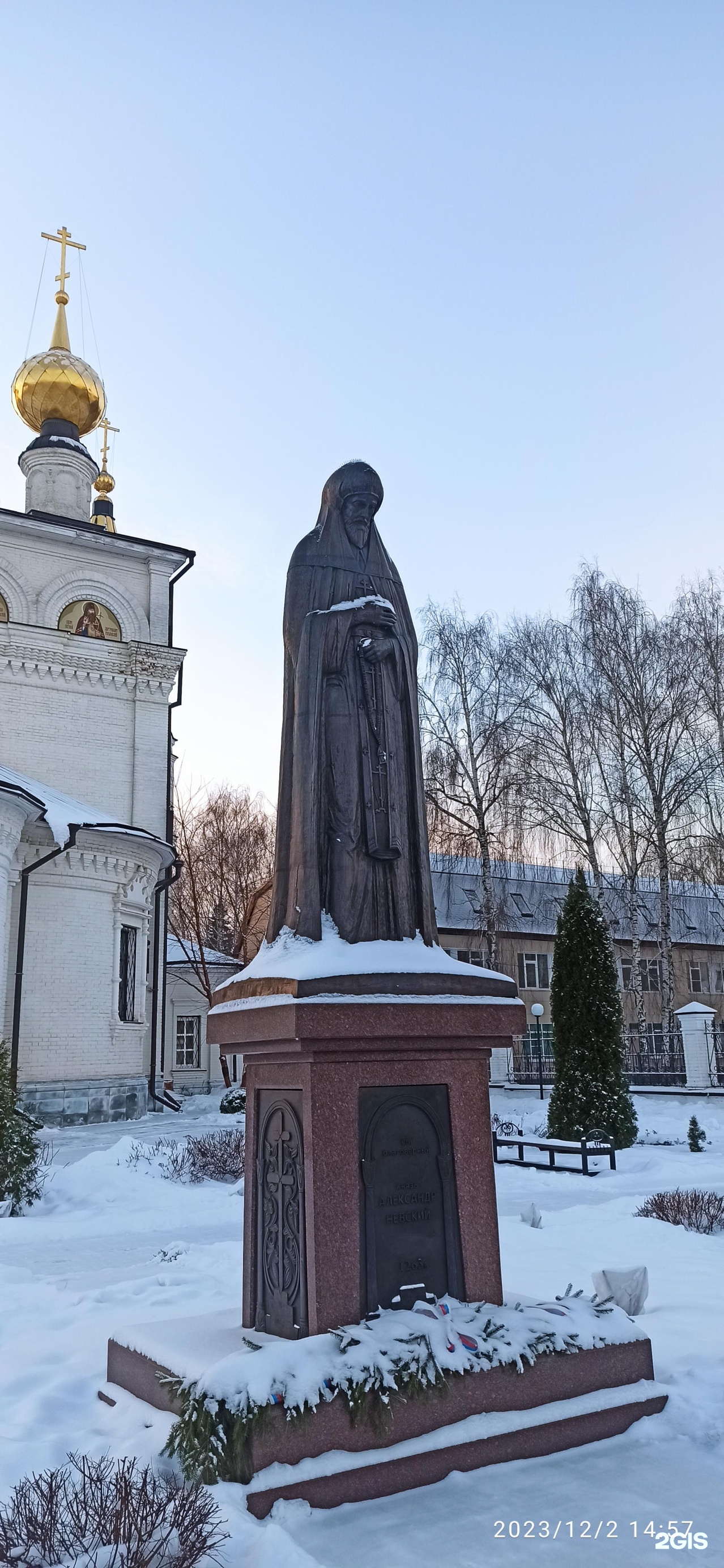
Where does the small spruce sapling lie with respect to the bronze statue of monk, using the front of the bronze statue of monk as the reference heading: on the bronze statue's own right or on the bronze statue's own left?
on the bronze statue's own left

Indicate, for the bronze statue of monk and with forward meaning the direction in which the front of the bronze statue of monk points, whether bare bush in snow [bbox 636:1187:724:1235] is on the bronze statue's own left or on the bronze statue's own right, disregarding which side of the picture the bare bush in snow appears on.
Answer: on the bronze statue's own left

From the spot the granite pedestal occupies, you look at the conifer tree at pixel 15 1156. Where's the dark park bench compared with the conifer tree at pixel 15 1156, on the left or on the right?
right
